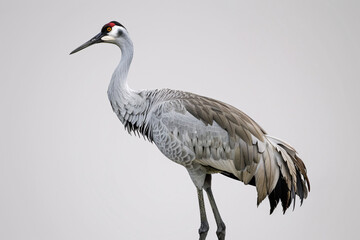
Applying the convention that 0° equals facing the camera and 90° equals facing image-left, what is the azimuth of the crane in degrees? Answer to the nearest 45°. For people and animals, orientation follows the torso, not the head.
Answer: approximately 90°
